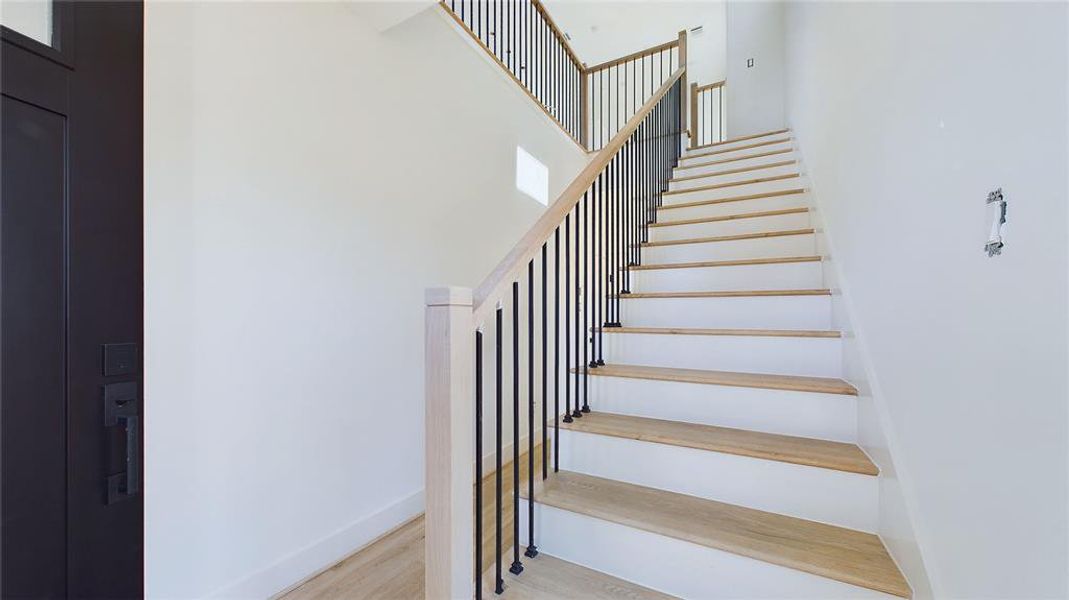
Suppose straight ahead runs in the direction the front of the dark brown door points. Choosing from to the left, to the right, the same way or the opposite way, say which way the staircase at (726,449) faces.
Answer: to the right

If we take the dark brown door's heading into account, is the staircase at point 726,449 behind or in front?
in front

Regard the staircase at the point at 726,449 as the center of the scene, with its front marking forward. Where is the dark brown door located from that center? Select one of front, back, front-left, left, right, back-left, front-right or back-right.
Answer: front-right

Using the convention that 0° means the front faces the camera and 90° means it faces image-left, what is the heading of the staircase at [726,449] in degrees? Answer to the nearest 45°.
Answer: approximately 0°

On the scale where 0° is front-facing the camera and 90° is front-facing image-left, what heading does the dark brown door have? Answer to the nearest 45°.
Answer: approximately 315°
